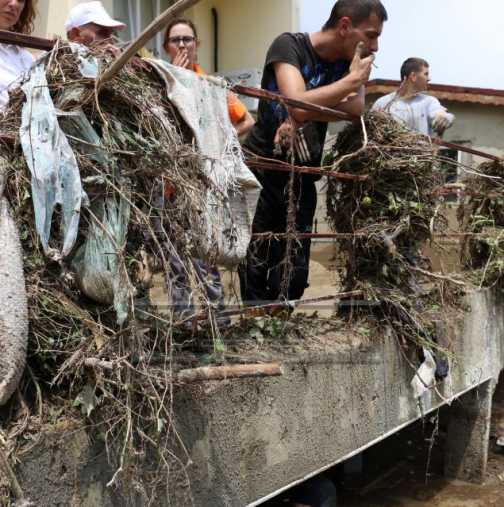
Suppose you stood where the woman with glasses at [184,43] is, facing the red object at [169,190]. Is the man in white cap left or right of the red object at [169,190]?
right

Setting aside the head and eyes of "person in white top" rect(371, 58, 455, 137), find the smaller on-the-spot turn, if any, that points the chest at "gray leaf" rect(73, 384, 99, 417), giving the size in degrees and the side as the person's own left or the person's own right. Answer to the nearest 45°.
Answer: approximately 45° to the person's own right

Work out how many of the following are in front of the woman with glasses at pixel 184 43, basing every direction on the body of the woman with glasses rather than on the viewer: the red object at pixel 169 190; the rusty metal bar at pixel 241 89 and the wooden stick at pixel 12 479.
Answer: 3

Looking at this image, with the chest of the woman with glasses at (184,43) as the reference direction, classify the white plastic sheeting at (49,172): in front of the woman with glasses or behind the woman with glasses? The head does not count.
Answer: in front

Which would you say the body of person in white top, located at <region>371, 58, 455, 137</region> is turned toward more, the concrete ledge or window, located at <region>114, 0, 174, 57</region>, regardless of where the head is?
the concrete ledge

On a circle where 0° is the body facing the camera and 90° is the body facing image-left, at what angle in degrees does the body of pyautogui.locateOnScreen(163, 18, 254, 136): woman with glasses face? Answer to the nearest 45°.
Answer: approximately 0°
